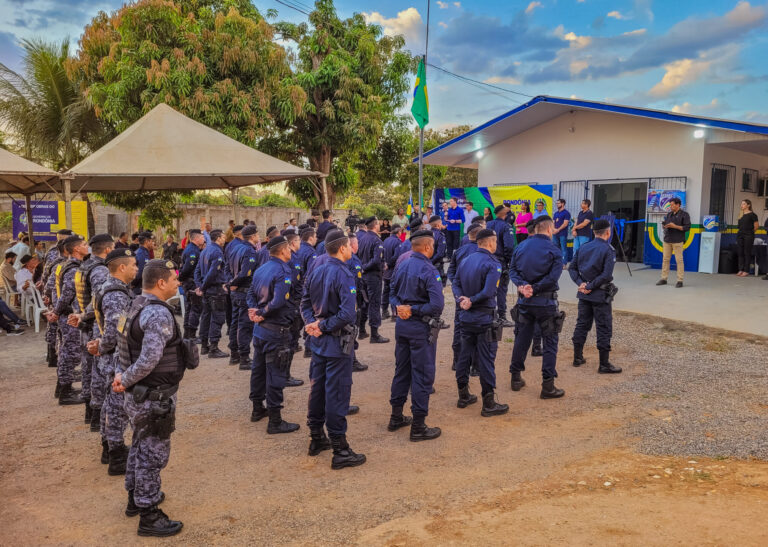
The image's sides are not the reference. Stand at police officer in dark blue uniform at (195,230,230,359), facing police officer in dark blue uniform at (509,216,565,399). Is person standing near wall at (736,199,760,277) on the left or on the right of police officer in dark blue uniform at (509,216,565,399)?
left

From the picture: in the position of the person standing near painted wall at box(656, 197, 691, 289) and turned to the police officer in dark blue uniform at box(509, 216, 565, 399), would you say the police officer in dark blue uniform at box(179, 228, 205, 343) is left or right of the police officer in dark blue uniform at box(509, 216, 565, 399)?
right

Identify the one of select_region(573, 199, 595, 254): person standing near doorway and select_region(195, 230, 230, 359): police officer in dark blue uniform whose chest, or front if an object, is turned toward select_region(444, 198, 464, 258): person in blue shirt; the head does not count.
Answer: the police officer in dark blue uniform

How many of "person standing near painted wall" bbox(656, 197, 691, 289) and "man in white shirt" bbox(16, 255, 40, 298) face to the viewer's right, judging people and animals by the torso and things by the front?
1

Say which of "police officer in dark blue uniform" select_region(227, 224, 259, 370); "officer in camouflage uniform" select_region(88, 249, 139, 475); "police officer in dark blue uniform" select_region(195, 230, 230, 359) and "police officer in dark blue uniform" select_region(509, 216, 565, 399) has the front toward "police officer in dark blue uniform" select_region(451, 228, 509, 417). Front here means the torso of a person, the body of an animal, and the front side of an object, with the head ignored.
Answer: the officer in camouflage uniform

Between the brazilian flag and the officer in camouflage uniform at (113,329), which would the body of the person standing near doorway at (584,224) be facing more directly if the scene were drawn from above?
the officer in camouflage uniform

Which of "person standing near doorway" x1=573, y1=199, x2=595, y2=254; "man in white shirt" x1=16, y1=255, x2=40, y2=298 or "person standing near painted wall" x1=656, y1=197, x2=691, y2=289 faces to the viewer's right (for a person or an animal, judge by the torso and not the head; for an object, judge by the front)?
the man in white shirt

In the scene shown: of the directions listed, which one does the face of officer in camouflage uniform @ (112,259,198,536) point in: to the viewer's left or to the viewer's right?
to the viewer's right

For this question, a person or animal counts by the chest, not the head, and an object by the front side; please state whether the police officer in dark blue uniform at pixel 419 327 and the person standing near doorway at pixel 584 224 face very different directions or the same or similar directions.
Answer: very different directions

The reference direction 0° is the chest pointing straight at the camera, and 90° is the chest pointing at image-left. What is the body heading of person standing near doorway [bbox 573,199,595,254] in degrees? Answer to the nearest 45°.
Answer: approximately 45°

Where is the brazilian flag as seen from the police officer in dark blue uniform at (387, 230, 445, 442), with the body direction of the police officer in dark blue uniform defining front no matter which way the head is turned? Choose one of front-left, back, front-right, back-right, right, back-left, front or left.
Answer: front-left

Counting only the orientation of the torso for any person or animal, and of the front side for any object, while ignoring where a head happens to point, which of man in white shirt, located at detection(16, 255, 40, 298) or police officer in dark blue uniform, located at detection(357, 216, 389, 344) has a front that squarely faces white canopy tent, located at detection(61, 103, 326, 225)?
the man in white shirt

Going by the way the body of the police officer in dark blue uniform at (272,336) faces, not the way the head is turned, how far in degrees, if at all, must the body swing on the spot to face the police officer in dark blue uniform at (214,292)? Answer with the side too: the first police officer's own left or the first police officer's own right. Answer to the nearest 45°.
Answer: approximately 45° to the first police officer's own left

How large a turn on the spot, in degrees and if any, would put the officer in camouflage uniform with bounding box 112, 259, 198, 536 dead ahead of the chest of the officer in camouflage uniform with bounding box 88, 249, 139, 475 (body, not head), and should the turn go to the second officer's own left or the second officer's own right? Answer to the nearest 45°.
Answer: approximately 90° to the second officer's own right

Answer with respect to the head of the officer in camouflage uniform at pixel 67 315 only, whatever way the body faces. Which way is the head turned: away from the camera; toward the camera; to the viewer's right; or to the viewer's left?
to the viewer's right

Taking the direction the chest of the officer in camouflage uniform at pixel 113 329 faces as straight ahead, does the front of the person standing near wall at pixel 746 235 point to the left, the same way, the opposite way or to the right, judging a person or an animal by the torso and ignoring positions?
the opposite way

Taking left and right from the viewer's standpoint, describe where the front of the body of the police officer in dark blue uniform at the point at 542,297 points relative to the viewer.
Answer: facing away from the viewer and to the right of the viewer

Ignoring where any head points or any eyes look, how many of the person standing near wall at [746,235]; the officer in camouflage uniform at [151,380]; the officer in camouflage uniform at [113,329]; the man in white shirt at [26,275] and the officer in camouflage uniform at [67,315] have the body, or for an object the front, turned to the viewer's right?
4

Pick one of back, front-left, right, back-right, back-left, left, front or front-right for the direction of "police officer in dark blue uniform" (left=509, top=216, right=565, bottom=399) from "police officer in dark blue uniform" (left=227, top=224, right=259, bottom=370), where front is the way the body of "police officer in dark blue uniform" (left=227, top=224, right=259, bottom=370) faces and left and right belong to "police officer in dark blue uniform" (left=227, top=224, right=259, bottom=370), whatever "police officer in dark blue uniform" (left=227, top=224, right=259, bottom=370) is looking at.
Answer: right

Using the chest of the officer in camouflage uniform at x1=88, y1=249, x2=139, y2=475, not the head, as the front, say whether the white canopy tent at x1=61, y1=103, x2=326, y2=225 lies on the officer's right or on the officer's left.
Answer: on the officer's left

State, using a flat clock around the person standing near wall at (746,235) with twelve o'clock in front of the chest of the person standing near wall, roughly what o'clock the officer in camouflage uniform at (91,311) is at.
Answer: The officer in camouflage uniform is roughly at 11 o'clock from the person standing near wall.
